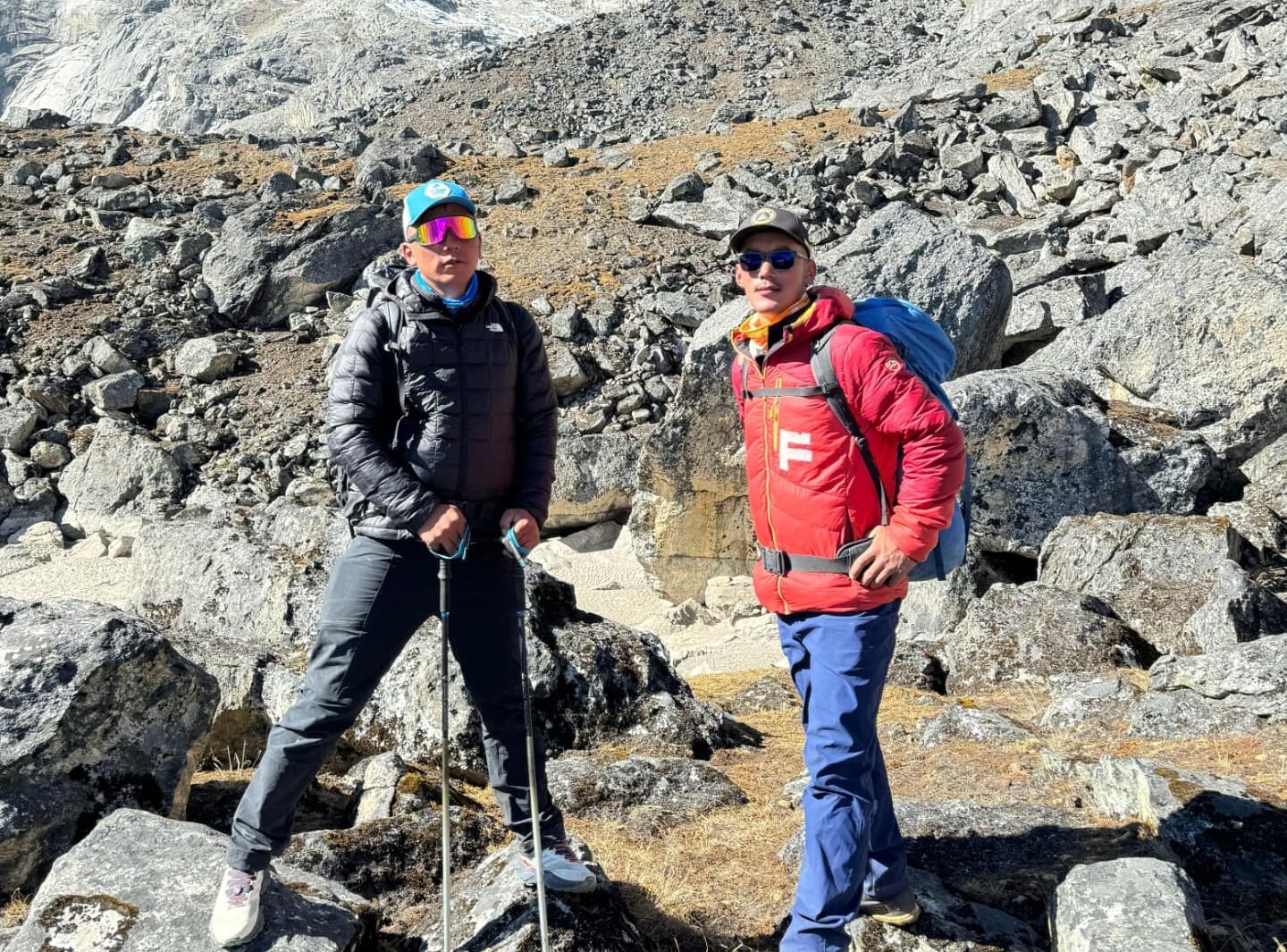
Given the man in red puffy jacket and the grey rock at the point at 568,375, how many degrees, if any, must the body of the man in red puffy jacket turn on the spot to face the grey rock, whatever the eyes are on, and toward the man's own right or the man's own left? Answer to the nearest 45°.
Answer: approximately 135° to the man's own right

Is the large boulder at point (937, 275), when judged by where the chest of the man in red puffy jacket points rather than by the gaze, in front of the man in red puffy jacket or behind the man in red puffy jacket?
behind

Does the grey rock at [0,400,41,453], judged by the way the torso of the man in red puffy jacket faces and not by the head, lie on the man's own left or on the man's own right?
on the man's own right

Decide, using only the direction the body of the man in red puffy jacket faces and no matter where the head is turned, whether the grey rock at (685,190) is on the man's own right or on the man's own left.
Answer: on the man's own right

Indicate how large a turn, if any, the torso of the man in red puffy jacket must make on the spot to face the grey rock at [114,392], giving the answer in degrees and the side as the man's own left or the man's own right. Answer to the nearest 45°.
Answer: approximately 90° to the man's own right

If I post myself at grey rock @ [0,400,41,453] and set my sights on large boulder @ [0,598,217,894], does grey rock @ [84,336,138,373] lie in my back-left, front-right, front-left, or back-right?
back-left

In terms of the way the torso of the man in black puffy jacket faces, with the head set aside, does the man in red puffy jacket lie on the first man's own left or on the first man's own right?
on the first man's own left

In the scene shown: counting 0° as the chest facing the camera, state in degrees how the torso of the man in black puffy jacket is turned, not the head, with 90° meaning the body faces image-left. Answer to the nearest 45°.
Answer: approximately 0°

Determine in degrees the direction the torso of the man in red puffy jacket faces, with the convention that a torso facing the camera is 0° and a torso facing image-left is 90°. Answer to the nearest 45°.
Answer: approximately 45°

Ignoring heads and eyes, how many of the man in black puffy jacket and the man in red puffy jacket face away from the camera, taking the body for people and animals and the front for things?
0
